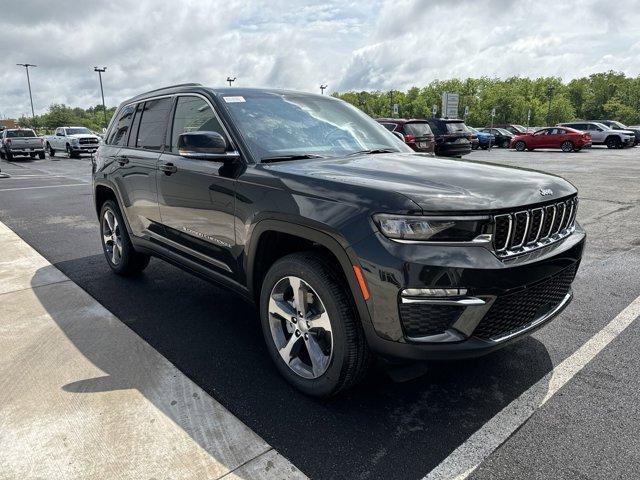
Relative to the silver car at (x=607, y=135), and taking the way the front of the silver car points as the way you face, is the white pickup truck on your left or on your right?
on your right

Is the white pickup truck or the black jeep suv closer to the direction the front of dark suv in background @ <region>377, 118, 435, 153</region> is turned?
the white pickup truck

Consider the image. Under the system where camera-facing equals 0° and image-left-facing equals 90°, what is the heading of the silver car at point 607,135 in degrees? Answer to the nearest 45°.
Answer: approximately 315°

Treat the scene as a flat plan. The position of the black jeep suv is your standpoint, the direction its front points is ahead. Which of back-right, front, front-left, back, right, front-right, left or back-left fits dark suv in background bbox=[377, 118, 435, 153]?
back-left

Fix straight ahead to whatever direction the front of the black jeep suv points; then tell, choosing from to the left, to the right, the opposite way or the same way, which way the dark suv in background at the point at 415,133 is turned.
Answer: the opposite way

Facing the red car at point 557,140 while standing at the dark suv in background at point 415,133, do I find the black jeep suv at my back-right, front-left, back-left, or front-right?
back-right

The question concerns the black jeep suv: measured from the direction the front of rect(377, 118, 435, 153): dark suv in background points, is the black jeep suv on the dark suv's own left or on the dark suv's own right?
on the dark suv's own left

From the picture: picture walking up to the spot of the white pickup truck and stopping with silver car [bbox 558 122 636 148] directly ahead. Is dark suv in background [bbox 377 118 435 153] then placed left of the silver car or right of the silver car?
right

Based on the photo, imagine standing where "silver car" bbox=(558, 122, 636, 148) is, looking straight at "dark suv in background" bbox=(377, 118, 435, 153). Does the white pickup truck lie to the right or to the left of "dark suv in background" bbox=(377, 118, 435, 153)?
right

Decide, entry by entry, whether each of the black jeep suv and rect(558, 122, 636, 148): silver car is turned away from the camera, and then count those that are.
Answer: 0

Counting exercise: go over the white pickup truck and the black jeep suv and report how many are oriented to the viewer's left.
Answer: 0

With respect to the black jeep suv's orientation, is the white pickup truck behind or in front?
behind

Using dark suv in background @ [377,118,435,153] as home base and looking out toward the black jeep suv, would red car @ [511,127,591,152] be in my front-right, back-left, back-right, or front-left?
back-left

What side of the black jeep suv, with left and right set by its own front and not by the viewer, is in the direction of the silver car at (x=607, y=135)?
left
